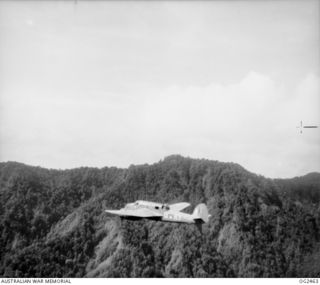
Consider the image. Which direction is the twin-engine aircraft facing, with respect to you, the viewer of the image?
facing away from the viewer and to the left of the viewer
